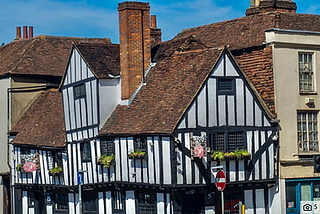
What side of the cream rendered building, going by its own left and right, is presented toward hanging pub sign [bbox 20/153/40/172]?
right

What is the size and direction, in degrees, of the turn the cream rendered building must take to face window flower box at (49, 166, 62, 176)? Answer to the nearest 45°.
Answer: approximately 90° to its right

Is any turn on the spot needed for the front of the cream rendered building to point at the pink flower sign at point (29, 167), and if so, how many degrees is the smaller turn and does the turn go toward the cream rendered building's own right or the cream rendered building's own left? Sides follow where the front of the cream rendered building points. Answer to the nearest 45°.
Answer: approximately 90° to the cream rendered building's own right

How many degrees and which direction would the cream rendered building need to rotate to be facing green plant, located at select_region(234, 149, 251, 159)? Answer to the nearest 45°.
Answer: approximately 45° to its right

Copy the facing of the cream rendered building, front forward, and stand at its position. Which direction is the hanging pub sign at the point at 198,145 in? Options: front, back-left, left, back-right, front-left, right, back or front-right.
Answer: front-right

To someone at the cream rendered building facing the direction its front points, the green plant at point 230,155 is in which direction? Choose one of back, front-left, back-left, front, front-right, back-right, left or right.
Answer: front-right

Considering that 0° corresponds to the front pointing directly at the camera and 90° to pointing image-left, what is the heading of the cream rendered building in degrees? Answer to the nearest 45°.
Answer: approximately 0°

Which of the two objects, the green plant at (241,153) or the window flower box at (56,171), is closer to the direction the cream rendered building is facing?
the green plant
